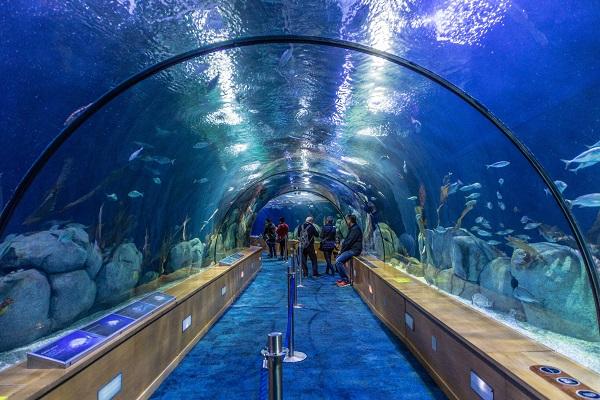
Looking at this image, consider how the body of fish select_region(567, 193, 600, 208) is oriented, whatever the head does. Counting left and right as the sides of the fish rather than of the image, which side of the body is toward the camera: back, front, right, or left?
right

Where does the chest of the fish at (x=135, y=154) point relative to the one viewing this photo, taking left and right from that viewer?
facing to the left of the viewer

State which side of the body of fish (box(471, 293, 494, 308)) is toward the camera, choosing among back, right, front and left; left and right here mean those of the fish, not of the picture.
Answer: left

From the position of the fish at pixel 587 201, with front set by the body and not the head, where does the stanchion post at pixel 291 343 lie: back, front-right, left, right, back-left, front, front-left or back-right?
back

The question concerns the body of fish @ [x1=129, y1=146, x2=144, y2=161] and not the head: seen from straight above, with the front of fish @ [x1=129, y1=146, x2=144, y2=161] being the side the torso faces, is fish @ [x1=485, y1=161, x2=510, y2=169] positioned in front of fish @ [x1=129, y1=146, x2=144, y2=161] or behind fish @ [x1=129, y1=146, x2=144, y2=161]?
behind

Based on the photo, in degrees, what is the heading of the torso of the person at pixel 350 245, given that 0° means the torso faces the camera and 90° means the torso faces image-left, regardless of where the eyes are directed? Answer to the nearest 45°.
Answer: approximately 90°

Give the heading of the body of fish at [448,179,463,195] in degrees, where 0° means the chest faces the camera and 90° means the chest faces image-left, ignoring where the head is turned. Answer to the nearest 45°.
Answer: approximately 90°
